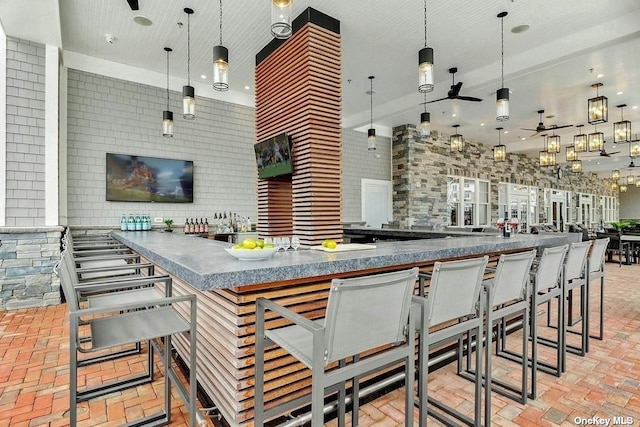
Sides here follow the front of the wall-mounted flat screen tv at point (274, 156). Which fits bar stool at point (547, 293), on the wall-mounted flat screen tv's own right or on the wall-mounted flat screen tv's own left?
on the wall-mounted flat screen tv's own left

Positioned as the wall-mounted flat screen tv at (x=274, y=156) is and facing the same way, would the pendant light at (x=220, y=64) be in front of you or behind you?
in front

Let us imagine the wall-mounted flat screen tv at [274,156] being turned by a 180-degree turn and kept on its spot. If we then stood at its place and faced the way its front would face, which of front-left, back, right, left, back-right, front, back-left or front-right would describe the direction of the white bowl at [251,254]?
back-right

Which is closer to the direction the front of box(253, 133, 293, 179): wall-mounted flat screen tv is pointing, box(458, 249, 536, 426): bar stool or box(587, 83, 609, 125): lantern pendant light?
the bar stool

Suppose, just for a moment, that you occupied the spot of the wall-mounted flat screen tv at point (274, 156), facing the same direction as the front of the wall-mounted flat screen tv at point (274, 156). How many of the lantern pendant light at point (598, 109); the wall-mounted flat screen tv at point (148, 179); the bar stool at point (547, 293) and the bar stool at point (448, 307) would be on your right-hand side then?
1

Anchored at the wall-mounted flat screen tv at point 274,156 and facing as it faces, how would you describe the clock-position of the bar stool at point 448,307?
The bar stool is roughly at 10 o'clock from the wall-mounted flat screen tv.

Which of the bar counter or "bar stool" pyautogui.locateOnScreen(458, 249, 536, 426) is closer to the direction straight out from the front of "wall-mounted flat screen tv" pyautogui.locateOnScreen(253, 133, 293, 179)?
the bar counter

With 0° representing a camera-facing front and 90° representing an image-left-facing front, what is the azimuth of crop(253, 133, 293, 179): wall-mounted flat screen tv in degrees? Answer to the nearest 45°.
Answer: approximately 45°

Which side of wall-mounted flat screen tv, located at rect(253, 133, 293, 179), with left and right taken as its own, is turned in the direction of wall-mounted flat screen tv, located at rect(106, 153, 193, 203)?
right

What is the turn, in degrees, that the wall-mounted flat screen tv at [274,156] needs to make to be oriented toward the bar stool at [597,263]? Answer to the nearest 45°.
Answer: approximately 90° to its left

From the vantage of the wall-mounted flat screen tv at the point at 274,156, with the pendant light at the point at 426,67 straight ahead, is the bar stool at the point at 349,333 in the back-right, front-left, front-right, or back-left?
front-right
